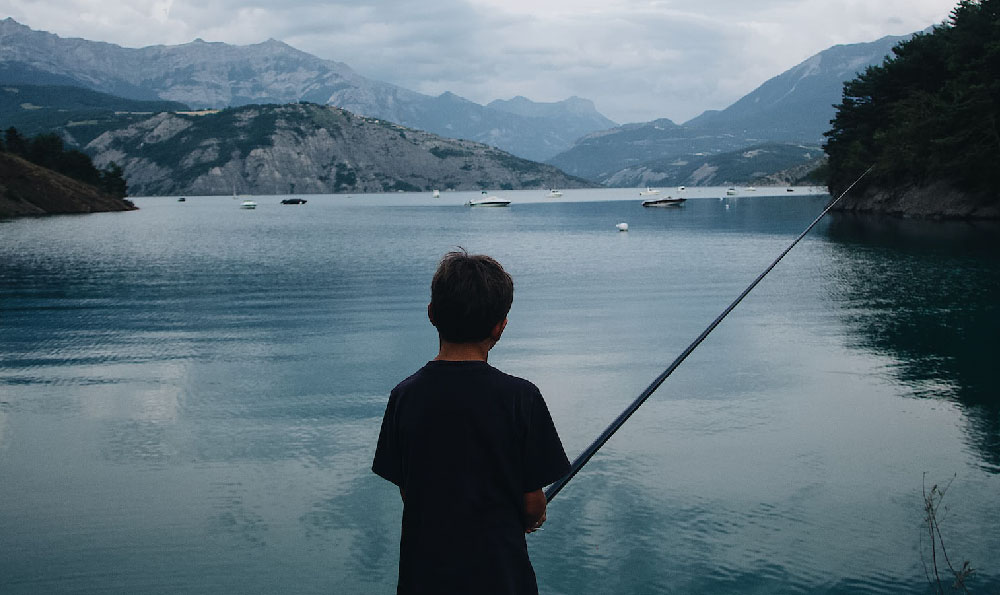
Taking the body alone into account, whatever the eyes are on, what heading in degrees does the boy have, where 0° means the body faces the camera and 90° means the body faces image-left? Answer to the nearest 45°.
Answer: approximately 180°

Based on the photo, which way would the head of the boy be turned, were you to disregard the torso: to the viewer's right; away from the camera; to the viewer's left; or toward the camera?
away from the camera
